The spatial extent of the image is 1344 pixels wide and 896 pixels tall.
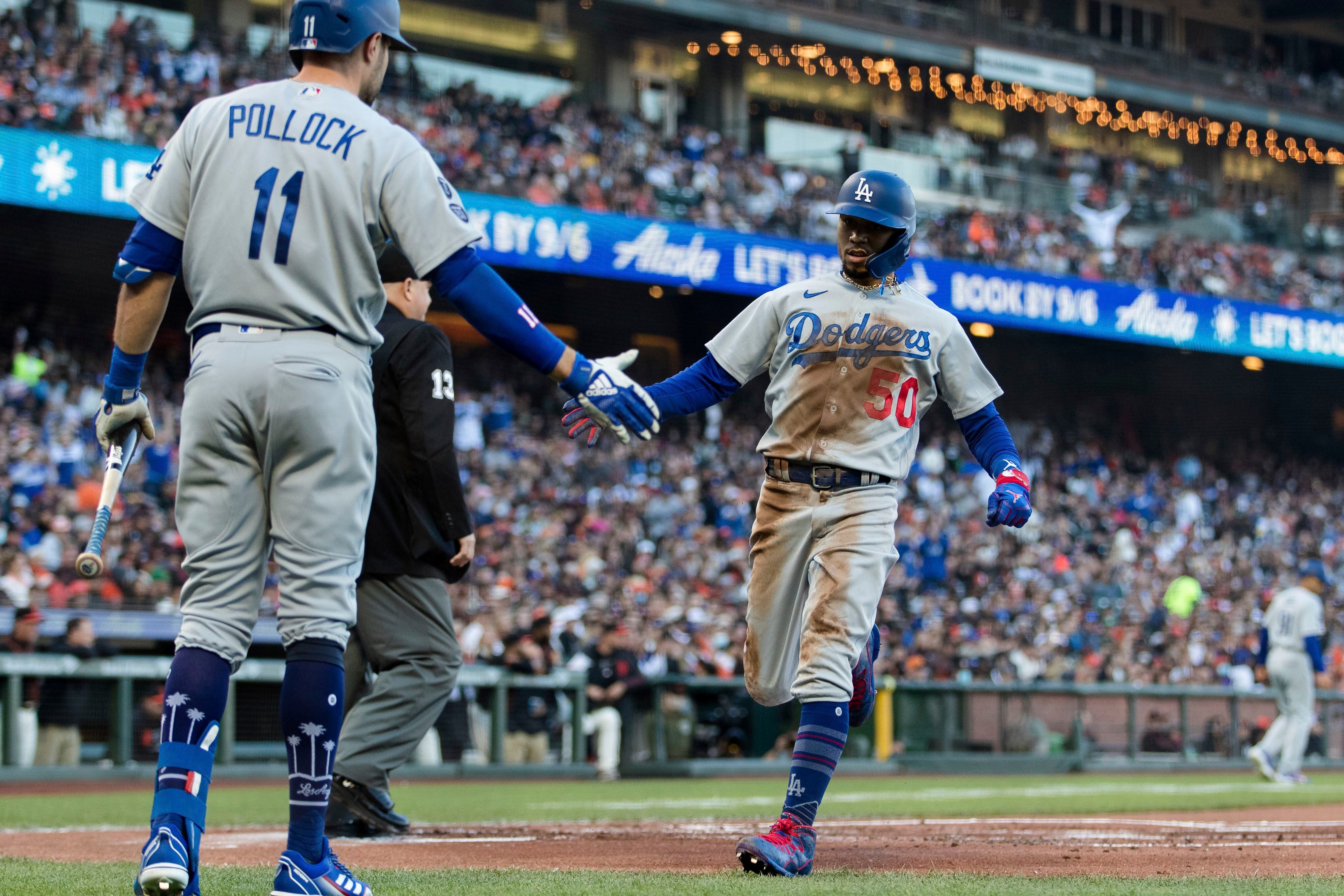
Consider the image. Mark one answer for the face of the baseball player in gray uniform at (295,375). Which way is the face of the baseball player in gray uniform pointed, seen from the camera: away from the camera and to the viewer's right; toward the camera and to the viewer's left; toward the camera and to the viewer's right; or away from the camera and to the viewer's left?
away from the camera and to the viewer's right

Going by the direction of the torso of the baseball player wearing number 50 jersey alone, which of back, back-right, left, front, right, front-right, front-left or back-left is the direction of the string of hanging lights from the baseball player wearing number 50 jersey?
back

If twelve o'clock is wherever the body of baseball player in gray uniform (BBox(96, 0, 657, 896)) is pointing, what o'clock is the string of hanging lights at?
The string of hanging lights is roughly at 1 o'clock from the baseball player in gray uniform.

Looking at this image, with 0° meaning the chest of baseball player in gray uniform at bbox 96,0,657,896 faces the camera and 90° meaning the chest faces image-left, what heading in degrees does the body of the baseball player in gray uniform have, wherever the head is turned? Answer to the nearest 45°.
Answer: approximately 180°

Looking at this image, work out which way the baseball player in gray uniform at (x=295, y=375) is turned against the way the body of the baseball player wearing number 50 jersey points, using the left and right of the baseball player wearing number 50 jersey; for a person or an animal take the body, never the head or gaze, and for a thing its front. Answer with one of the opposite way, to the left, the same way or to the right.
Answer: the opposite way

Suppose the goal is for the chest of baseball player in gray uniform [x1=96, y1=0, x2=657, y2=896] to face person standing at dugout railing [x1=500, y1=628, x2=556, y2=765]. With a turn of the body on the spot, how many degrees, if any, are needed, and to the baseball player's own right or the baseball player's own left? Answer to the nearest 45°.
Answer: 0° — they already face them

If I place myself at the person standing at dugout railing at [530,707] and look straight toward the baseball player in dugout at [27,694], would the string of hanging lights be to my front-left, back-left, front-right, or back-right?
back-right

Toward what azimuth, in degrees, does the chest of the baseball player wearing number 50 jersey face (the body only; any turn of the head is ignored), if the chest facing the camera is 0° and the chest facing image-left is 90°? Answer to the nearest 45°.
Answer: approximately 0°

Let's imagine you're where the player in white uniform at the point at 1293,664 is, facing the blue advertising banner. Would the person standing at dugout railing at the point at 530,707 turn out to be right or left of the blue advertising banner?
left

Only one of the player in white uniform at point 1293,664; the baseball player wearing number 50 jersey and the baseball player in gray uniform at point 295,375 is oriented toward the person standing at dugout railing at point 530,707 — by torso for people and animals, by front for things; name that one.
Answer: the baseball player in gray uniform

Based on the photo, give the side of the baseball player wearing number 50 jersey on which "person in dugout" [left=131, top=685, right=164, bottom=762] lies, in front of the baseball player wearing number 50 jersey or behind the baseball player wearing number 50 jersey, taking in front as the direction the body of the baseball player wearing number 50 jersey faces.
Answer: behind
